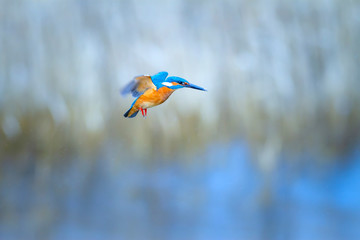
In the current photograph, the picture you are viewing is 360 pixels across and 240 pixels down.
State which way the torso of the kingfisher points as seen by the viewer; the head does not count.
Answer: to the viewer's right
